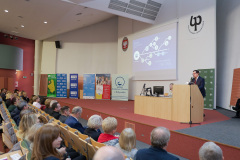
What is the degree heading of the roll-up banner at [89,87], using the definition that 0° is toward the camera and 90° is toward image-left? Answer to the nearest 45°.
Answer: approximately 0°

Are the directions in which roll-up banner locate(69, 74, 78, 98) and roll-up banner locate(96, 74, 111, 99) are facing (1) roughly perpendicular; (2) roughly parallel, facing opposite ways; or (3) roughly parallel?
roughly parallel

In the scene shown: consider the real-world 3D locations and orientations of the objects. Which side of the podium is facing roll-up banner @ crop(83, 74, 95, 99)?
right

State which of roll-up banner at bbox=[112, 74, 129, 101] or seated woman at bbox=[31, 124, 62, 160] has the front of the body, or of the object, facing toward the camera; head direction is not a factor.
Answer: the roll-up banner

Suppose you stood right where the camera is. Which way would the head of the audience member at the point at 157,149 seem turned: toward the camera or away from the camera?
away from the camera

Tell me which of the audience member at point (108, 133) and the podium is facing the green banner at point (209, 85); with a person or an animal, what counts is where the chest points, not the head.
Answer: the audience member

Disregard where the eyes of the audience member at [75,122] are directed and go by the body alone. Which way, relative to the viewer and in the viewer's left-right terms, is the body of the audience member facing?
facing away from the viewer and to the right of the viewer

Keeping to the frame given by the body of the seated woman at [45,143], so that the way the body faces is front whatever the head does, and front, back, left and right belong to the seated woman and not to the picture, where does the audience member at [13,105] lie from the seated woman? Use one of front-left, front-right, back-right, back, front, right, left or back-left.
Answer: left

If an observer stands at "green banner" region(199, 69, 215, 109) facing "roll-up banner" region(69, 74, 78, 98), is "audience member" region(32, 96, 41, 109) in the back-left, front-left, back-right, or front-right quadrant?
front-left

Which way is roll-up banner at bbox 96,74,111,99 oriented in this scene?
toward the camera

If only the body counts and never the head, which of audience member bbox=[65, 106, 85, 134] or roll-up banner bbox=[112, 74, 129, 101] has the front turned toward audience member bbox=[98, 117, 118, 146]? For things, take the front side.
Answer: the roll-up banner

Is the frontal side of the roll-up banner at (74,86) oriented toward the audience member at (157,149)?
yes

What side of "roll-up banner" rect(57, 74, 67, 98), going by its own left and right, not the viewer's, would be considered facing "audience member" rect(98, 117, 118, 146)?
front

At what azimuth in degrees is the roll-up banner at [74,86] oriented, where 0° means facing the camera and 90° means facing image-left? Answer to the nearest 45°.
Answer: approximately 0°

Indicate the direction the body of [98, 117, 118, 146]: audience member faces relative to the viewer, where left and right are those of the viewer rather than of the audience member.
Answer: facing away from the viewer and to the right of the viewer

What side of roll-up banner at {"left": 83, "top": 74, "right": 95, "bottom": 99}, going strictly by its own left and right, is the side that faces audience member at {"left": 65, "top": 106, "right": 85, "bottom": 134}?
front

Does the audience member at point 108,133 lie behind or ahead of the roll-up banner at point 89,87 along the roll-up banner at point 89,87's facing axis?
ahead

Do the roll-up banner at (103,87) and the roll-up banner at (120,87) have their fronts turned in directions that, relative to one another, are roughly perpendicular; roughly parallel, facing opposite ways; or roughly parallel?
roughly parallel

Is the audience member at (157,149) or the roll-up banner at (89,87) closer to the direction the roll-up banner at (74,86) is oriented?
the audience member
